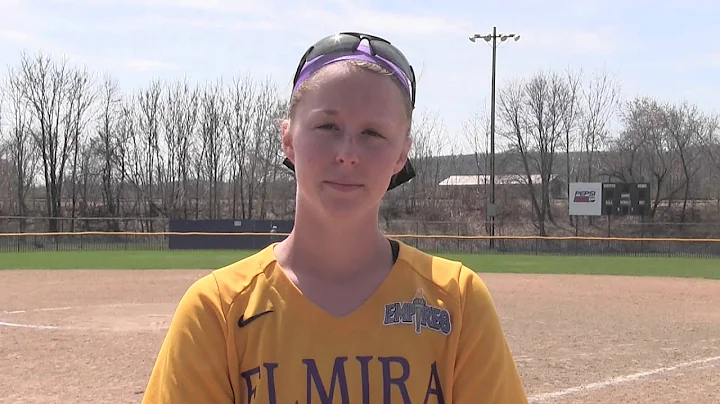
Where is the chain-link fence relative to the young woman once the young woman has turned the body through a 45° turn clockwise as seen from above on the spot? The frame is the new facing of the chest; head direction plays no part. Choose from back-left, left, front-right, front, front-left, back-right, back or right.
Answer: back-right

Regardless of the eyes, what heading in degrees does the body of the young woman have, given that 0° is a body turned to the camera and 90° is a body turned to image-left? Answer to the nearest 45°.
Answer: approximately 0°

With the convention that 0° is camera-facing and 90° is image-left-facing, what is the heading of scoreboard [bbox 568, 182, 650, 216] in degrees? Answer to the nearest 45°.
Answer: approximately 0°

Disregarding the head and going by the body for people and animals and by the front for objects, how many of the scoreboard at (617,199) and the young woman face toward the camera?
2

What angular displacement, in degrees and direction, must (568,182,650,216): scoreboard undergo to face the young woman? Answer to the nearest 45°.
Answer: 0° — it already faces them
